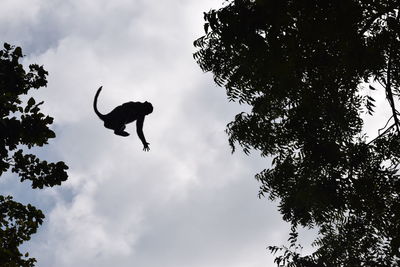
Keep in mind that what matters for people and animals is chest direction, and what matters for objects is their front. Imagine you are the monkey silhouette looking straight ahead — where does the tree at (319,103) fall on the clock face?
The tree is roughly at 1 o'clock from the monkey silhouette.

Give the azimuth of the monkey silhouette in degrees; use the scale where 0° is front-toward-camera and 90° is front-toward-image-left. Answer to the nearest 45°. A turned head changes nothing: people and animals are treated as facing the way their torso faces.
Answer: approximately 270°
